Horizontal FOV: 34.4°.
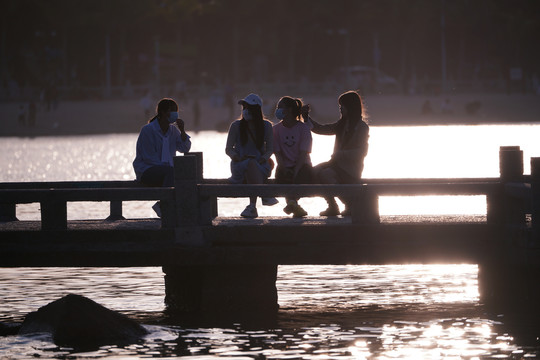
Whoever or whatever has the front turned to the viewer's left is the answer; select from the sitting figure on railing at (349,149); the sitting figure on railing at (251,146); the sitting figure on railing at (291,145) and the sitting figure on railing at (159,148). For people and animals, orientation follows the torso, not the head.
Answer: the sitting figure on railing at (349,149)

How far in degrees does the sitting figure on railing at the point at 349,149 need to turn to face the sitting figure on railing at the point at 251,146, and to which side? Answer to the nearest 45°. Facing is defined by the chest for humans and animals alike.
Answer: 0° — it already faces it

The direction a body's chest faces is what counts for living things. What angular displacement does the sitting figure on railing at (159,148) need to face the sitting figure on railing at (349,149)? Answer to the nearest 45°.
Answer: approximately 45° to its left

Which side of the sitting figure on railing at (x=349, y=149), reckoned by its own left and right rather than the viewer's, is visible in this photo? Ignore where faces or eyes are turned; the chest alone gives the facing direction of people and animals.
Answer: left

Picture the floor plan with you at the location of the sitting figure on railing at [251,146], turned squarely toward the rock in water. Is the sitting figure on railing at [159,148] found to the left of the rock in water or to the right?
right

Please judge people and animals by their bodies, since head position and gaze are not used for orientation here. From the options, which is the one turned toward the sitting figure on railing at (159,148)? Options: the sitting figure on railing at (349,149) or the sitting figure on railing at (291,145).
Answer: the sitting figure on railing at (349,149)

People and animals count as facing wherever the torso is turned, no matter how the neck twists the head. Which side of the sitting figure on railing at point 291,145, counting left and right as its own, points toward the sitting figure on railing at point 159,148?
right

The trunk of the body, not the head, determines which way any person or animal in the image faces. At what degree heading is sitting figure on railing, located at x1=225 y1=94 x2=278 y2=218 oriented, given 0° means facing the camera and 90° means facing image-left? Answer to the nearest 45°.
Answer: approximately 0°

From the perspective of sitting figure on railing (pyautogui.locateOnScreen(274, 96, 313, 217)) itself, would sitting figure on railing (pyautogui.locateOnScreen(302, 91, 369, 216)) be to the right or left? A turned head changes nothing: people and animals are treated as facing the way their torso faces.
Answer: on its left

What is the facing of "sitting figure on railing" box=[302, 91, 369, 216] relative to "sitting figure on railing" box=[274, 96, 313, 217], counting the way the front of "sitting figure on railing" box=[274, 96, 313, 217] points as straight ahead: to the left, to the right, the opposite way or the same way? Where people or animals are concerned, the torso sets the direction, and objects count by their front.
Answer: to the right
